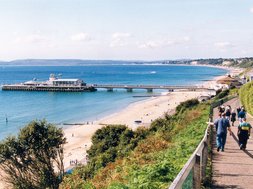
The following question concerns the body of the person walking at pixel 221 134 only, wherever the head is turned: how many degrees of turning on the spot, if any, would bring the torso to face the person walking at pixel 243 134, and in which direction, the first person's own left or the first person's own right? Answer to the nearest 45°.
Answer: approximately 45° to the first person's own right

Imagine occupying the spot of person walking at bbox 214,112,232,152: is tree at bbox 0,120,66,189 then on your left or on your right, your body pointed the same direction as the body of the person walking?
on your left

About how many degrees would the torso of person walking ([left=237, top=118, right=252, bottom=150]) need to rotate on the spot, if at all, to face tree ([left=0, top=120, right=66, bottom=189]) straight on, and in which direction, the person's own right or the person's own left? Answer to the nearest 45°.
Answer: approximately 135° to the person's own left

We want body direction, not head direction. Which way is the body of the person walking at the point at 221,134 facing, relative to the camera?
away from the camera

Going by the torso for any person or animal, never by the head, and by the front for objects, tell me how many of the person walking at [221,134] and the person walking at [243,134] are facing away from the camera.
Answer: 2

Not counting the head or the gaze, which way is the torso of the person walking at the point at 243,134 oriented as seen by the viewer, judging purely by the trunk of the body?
away from the camera

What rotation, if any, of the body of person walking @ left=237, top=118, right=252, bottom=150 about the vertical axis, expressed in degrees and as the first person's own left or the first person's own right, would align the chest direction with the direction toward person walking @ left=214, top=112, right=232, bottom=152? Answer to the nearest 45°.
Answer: approximately 135° to the first person's own left
